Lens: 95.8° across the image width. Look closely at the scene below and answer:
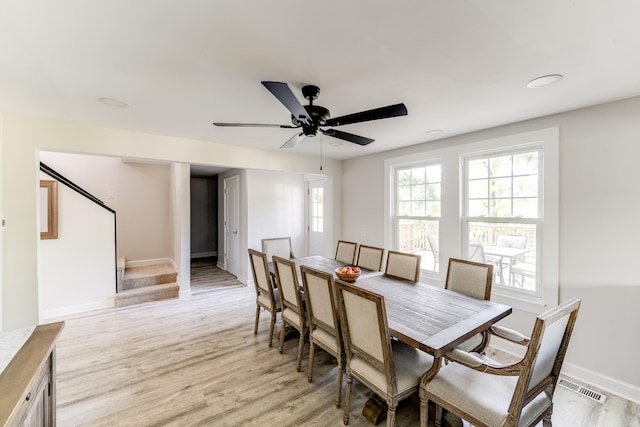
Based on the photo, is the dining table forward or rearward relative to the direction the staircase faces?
forward

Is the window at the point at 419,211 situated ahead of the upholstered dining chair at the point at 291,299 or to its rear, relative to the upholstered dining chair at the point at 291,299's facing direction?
ahead

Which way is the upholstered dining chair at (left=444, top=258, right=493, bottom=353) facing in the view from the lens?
facing the viewer and to the left of the viewer

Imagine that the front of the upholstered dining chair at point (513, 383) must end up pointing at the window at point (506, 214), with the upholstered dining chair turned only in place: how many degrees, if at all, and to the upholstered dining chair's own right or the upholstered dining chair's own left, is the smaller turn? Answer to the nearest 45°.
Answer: approximately 45° to the upholstered dining chair's own right

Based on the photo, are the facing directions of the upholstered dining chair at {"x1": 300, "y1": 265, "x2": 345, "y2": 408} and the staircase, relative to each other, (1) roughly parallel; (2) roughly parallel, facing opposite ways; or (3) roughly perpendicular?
roughly perpendicular

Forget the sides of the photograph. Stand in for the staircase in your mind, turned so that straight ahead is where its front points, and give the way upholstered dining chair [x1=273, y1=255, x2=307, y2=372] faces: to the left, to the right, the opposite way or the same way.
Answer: to the left

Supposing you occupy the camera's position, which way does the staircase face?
facing the viewer

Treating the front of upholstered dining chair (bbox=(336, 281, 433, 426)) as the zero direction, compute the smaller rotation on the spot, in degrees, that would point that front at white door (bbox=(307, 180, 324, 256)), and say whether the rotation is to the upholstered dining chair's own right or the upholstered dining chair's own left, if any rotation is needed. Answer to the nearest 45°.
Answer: approximately 45° to the upholstered dining chair's own left

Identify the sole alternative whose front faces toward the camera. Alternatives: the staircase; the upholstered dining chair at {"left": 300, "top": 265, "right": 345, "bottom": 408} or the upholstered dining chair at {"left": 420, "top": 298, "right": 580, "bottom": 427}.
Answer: the staircase

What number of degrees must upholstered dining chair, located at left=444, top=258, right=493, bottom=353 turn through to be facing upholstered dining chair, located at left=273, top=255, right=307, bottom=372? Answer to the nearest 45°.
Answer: approximately 45° to its right

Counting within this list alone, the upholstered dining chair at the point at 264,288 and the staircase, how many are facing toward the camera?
1

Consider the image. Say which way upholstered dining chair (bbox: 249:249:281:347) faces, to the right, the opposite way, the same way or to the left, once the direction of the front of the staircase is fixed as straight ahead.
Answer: to the left

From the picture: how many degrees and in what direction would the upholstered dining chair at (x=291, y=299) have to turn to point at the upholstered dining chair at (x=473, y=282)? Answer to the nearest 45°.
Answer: approximately 45° to its right

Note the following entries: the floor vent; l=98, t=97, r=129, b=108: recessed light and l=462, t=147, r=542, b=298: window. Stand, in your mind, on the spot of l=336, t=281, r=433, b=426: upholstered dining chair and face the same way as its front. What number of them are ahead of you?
2

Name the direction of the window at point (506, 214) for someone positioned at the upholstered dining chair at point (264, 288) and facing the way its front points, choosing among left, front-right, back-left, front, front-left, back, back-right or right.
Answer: front-right

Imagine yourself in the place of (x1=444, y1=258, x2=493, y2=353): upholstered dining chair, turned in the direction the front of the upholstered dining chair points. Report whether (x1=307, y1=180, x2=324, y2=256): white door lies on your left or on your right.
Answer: on your right

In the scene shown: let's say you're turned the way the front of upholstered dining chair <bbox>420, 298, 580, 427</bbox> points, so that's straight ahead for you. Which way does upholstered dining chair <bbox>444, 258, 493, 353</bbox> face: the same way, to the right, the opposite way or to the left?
to the left
